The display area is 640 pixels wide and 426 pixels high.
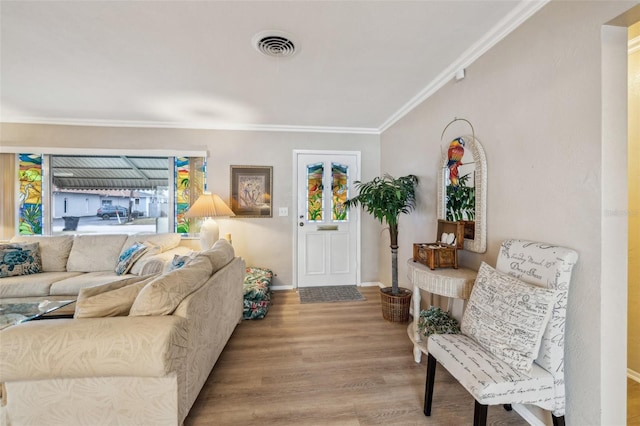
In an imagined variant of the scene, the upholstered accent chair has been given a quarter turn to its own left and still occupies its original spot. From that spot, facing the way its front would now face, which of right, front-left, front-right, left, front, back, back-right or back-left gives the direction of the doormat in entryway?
back

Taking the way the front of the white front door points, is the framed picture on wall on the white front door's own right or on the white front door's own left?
on the white front door's own right

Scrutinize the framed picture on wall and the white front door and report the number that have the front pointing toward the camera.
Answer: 2

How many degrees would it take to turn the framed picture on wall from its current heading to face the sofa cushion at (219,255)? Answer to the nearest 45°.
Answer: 0° — it already faces it

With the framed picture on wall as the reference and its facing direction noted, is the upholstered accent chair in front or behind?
in front

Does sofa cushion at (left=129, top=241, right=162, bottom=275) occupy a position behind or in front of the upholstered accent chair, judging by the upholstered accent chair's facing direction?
in front

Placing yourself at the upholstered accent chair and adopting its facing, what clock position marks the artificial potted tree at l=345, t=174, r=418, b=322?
The artificial potted tree is roughly at 3 o'clock from the upholstered accent chair.

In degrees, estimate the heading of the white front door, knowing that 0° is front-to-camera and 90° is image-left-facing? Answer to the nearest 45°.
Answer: approximately 0°

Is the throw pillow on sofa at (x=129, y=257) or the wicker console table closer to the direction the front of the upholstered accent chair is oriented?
the throw pillow on sofa

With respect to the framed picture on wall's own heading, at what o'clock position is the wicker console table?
The wicker console table is roughly at 11 o'clock from the framed picture on wall.

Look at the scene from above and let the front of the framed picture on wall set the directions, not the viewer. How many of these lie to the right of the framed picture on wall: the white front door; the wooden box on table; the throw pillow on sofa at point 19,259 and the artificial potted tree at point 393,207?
1

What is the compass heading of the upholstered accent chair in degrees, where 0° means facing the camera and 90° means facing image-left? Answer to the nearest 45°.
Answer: approximately 45°

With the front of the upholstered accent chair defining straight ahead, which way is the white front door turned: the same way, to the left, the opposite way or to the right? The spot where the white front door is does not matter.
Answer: to the left

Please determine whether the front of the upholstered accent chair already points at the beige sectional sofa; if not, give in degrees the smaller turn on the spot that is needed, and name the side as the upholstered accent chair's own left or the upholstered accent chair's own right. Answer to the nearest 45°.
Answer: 0° — it already faces it

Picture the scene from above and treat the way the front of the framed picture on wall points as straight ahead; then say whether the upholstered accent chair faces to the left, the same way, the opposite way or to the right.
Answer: to the right

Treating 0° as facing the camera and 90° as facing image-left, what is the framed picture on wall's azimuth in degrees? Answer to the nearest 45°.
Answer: approximately 0°

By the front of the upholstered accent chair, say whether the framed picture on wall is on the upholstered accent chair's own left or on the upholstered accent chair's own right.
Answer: on the upholstered accent chair's own right

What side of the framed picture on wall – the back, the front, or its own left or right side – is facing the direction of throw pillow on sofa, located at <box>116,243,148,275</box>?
right

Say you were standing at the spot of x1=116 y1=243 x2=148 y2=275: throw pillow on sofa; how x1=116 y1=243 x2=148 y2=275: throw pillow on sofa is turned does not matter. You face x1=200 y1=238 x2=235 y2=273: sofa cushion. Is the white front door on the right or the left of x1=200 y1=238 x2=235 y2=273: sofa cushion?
left

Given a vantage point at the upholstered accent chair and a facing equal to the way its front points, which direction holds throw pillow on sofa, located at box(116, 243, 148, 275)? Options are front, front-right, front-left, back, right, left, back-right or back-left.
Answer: front-right
